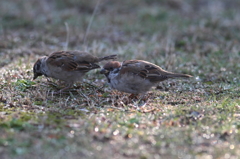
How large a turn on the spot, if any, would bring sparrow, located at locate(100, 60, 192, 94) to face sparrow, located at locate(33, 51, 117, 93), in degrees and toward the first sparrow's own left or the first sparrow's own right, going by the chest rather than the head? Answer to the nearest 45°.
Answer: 0° — it already faces it

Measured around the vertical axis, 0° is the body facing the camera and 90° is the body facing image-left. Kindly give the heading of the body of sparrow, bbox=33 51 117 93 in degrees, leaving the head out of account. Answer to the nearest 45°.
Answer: approximately 90°

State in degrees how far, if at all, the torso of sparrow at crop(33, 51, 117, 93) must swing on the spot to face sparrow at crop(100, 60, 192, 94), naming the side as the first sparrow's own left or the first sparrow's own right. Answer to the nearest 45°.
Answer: approximately 135° to the first sparrow's own left

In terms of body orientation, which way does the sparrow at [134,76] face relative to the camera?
to the viewer's left

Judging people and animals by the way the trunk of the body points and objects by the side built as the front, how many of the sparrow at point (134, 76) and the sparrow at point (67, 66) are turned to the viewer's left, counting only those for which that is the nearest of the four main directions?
2
